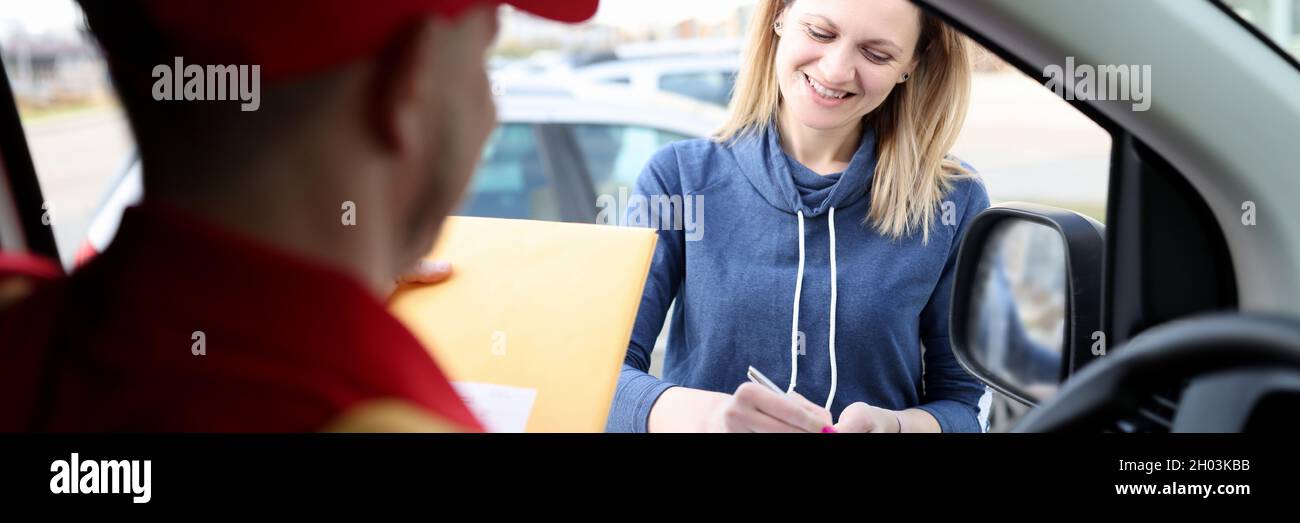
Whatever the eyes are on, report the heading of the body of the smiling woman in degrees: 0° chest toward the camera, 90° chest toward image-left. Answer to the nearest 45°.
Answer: approximately 0°

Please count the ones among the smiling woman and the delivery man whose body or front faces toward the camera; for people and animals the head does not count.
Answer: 1

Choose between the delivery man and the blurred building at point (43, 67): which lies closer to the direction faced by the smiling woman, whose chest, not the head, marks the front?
the delivery man

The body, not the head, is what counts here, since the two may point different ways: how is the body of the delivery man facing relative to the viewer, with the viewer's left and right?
facing away from the viewer and to the right of the viewer

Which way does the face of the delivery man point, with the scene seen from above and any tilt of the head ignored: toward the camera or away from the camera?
away from the camera
